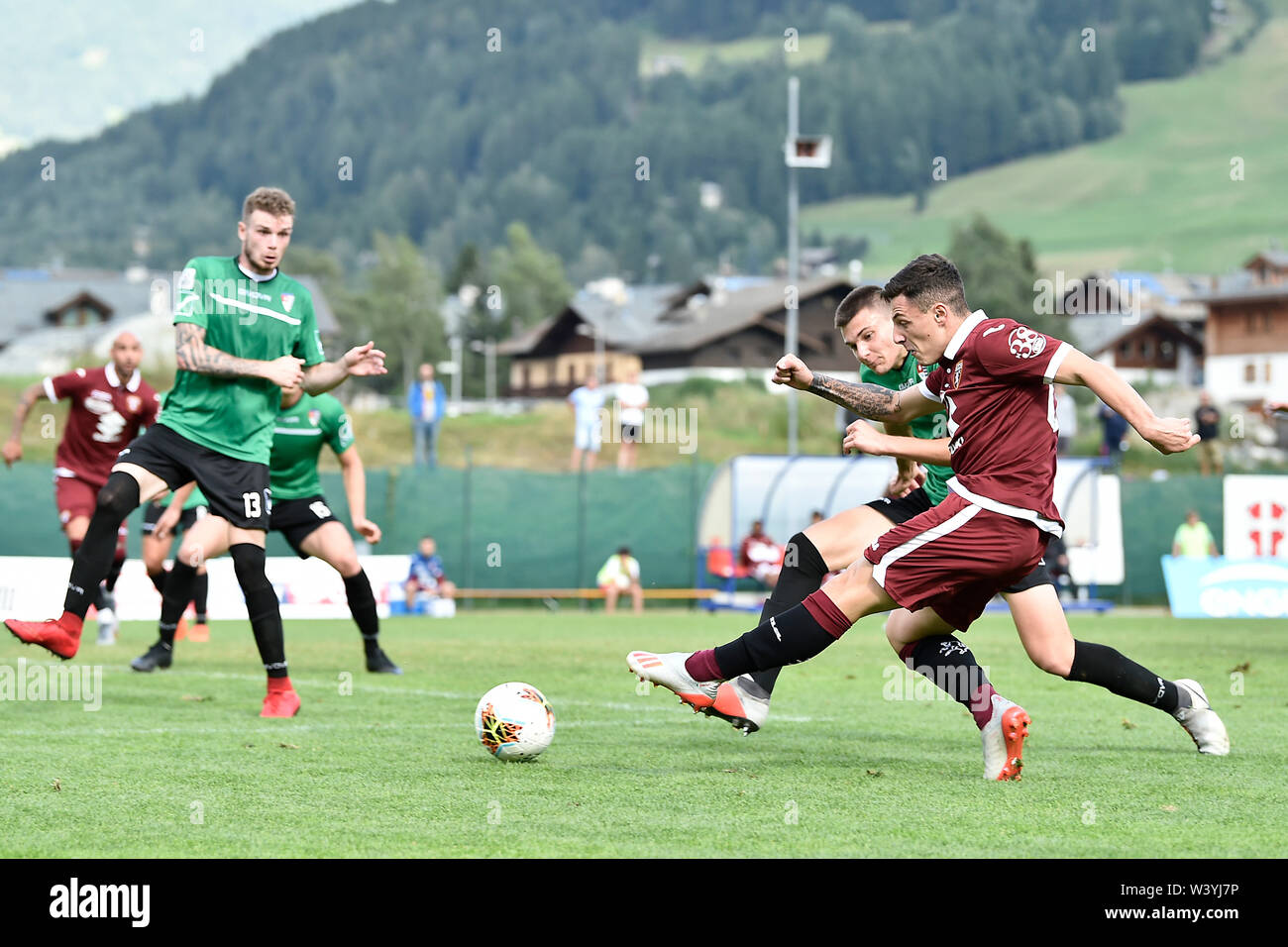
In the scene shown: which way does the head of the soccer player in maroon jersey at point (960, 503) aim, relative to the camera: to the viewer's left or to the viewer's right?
to the viewer's left

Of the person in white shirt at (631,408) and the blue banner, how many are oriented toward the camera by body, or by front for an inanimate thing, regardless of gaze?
2

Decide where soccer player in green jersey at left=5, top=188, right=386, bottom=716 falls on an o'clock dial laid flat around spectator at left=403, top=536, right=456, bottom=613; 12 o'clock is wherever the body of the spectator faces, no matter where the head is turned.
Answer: The soccer player in green jersey is roughly at 12 o'clock from the spectator.

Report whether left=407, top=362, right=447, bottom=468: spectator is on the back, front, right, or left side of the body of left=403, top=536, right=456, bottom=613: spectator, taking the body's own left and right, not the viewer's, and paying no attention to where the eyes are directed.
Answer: back

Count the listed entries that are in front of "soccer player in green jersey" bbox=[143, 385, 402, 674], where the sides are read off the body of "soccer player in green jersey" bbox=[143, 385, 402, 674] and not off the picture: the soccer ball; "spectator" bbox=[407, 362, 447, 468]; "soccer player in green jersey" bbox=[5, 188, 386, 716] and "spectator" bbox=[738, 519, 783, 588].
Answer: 2

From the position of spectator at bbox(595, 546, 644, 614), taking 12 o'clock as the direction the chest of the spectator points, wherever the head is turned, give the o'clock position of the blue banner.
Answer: The blue banner is roughly at 10 o'clock from the spectator.

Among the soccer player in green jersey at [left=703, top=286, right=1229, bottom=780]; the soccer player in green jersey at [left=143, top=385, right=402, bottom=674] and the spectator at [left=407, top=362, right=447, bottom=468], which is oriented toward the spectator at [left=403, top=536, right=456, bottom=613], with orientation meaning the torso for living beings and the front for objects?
the spectator at [left=407, top=362, right=447, bottom=468]

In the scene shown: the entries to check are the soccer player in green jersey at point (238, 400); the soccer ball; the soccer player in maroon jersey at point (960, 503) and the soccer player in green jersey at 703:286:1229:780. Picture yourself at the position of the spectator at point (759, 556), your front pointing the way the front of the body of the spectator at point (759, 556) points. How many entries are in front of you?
4

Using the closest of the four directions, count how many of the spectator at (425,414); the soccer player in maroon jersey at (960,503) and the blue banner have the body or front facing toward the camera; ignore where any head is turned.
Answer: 2

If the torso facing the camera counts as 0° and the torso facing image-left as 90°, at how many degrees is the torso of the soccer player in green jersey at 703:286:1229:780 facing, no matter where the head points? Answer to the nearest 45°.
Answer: approximately 45°
